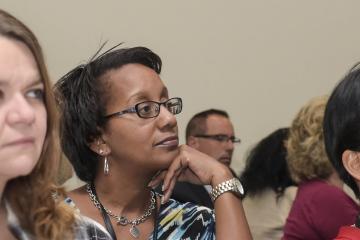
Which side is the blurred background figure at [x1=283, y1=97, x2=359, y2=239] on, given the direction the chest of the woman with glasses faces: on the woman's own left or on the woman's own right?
on the woman's own left

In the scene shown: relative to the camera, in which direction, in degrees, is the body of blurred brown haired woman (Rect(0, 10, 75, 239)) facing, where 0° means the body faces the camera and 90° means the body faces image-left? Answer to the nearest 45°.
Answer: approximately 315°

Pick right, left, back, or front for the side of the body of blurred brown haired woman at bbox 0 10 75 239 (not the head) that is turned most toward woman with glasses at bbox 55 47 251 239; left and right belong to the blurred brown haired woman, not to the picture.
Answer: left

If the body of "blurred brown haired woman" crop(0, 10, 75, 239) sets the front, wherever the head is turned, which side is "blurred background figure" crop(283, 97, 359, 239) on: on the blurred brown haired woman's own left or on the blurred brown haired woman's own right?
on the blurred brown haired woman's own left

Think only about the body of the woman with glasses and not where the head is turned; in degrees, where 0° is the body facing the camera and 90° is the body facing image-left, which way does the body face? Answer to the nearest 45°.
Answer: approximately 315°

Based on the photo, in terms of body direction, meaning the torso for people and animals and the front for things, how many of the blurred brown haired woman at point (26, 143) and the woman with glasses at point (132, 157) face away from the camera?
0

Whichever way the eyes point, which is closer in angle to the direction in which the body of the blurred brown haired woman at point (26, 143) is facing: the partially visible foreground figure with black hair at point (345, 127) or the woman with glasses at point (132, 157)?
the partially visible foreground figure with black hair

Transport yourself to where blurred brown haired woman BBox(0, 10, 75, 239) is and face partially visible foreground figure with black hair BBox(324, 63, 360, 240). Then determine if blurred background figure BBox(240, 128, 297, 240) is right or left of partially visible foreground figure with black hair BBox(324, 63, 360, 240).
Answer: left

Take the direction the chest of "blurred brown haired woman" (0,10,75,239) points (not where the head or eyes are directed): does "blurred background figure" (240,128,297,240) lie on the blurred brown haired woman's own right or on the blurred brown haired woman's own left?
on the blurred brown haired woman's own left

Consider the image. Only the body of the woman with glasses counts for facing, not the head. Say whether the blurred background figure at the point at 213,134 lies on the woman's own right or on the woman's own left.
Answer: on the woman's own left
